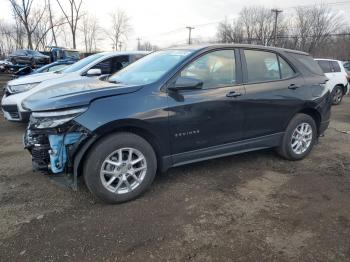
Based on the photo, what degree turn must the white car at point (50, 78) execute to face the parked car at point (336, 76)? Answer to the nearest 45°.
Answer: approximately 135° to its left

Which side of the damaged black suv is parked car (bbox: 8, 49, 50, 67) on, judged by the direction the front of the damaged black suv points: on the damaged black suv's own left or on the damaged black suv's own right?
on the damaged black suv's own right

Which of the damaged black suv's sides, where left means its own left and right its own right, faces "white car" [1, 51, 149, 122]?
right

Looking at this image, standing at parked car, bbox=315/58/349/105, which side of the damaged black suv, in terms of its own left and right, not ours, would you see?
back

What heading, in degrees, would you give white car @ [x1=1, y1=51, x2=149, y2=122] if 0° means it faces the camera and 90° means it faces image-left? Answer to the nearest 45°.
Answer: approximately 45°

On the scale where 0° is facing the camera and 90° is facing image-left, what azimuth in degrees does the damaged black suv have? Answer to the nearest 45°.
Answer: approximately 45°

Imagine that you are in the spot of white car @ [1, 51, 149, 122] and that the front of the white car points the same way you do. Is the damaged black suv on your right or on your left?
on your left

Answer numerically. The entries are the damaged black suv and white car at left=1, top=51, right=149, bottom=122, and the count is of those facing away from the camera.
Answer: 0

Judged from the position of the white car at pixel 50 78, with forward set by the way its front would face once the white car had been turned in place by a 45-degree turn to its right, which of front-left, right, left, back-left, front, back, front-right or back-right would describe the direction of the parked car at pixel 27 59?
right
